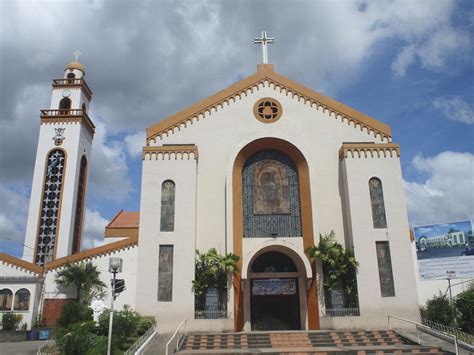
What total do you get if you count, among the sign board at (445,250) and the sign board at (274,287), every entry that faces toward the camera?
2

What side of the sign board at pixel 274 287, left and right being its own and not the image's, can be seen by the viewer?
front

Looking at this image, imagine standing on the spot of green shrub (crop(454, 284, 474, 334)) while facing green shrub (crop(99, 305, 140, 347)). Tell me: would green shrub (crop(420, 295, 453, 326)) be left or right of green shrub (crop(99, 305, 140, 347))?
right

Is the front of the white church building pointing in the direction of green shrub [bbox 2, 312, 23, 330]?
no

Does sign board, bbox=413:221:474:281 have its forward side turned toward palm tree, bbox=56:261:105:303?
no

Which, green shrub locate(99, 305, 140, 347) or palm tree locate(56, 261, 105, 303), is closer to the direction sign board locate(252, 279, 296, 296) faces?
the green shrub

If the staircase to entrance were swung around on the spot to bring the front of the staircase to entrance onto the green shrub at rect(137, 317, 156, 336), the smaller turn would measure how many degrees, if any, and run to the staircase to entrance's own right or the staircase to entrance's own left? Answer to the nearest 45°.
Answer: approximately 90° to the staircase to entrance's own right

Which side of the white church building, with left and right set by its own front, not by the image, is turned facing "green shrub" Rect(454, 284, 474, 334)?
left

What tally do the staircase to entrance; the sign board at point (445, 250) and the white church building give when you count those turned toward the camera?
3

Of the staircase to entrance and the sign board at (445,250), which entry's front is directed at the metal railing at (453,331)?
the sign board

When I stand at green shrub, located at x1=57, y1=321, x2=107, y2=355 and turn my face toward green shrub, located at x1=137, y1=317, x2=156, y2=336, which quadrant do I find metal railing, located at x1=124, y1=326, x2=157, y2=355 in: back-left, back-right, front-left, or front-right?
front-right

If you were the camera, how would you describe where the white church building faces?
facing the viewer

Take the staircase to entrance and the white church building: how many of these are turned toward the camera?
2

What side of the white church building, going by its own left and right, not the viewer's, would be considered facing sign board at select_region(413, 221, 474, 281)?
left

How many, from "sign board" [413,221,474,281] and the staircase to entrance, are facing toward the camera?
2

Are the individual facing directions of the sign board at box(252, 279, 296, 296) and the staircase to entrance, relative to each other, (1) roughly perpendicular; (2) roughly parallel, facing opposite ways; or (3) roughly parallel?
roughly parallel

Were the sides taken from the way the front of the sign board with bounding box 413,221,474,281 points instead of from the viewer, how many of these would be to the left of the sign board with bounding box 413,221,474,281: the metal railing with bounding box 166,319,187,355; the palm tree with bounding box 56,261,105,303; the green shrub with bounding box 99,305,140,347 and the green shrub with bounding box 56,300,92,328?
0

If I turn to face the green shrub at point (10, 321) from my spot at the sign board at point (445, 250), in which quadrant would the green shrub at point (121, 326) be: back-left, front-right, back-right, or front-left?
front-left

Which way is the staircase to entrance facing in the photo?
toward the camera
